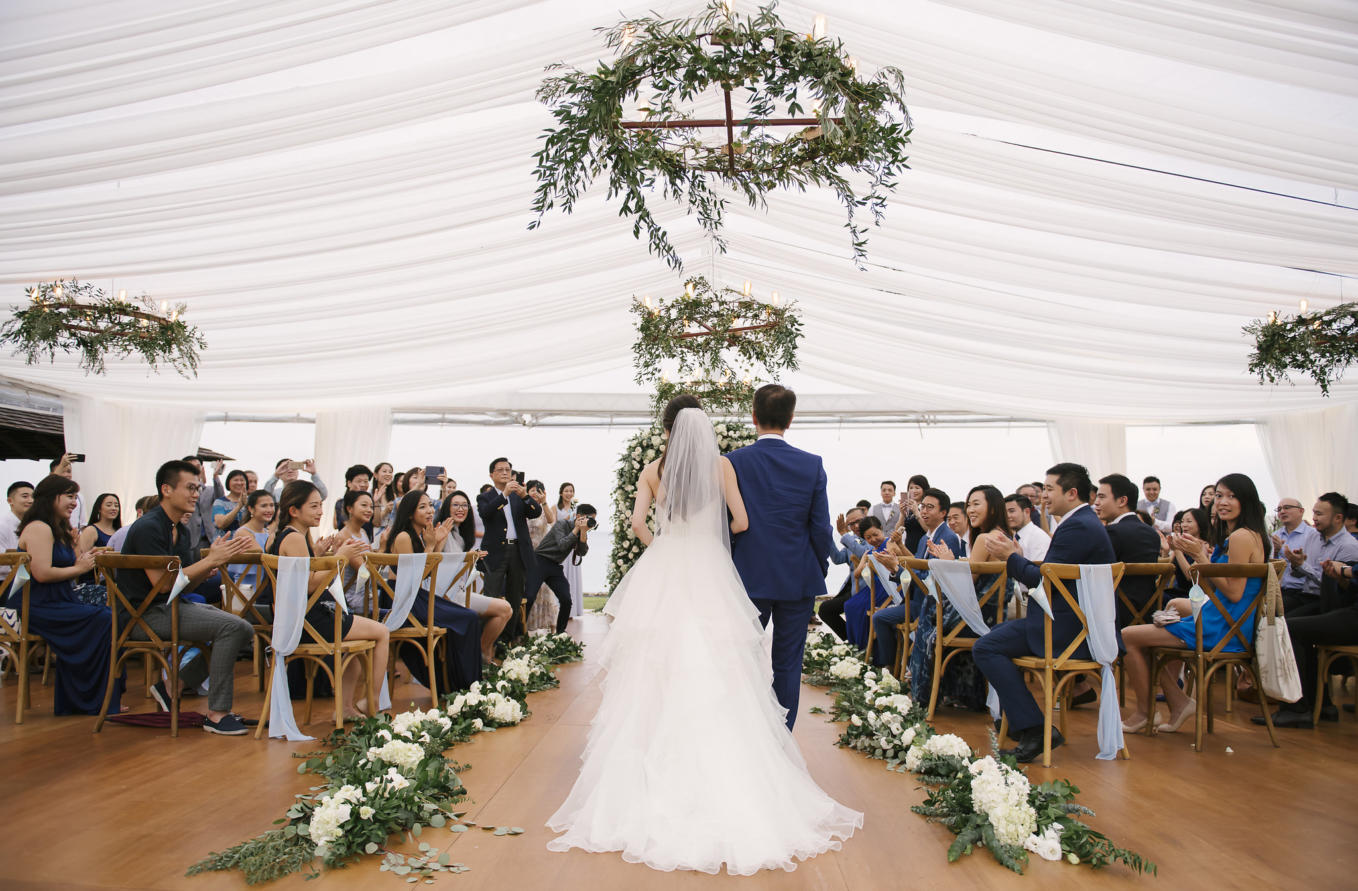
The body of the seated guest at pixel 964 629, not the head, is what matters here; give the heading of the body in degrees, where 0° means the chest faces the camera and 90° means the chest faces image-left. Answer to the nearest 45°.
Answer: approximately 90°

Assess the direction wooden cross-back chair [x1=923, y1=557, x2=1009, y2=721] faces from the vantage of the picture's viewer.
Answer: facing away from the viewer

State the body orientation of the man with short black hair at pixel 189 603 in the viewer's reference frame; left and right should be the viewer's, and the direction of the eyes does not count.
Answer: facing to the right of the viewer

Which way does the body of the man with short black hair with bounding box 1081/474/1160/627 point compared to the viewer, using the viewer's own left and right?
facing to the left of the viewer

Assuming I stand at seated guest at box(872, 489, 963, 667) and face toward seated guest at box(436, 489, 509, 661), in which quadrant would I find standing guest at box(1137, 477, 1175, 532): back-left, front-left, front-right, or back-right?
back-right

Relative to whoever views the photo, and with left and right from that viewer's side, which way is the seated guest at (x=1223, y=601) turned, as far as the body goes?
facing to the left of the viewer

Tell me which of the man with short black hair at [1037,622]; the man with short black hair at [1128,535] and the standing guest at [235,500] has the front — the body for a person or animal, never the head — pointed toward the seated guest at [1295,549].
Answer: the standing guest at [235,500]

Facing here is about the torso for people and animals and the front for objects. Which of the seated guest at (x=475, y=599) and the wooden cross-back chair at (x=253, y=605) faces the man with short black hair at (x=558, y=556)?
the wooden cross-back chair

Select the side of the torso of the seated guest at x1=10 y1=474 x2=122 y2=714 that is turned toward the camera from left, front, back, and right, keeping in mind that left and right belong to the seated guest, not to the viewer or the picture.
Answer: right

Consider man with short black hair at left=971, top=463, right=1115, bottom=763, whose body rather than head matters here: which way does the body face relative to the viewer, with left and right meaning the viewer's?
facing to the left of the viewer

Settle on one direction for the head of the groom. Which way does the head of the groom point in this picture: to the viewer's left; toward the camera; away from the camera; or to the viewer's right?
away from the camera

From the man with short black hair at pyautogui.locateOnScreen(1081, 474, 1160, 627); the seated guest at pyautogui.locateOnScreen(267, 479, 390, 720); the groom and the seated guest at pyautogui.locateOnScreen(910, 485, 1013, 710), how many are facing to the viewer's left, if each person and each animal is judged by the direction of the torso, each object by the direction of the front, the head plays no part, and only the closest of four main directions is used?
2
